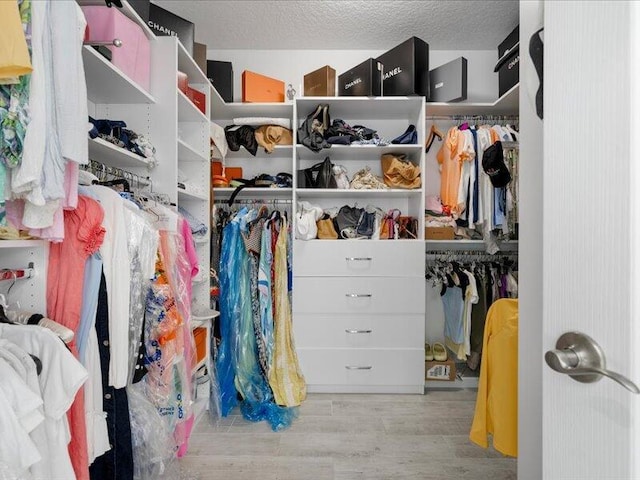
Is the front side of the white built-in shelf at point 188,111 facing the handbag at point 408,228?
yes

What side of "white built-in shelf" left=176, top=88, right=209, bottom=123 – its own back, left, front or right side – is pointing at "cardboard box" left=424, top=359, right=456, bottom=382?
front

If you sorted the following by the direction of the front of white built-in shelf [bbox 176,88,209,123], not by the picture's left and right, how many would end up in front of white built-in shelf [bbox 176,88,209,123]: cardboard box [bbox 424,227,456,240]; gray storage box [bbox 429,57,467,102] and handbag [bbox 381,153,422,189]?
3

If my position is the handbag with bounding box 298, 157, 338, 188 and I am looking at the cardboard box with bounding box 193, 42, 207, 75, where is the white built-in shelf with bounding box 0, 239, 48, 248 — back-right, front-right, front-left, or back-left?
front-left

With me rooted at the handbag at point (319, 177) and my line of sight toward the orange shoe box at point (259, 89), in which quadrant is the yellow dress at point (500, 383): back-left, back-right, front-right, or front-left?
back-left

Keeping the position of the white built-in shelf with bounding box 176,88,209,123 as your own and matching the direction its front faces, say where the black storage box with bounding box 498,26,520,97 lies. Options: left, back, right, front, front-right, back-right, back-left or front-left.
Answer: front

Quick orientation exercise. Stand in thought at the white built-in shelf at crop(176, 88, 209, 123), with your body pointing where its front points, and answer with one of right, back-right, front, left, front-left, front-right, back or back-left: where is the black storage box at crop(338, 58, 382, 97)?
front

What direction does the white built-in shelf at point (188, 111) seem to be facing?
to the viewer's right

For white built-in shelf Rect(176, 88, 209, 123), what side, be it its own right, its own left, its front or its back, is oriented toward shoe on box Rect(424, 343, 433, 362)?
front

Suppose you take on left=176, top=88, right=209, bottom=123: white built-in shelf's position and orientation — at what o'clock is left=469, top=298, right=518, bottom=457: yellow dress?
The yellow dress is roughly at 2 o'clock from the white built-in shelf.

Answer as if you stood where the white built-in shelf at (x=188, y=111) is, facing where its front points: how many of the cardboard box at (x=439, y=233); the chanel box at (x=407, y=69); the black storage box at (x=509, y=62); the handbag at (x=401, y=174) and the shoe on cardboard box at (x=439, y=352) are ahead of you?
5

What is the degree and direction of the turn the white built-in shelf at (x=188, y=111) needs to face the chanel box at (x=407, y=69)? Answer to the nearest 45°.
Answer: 0° — it already faces it

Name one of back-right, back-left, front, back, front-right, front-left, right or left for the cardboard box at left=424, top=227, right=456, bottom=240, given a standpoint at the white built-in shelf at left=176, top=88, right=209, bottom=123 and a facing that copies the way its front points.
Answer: front

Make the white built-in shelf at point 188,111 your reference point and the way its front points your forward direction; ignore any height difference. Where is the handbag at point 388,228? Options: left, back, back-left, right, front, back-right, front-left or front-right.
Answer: front

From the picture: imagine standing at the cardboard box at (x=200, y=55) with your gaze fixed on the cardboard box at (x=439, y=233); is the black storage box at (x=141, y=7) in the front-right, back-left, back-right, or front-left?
back-right

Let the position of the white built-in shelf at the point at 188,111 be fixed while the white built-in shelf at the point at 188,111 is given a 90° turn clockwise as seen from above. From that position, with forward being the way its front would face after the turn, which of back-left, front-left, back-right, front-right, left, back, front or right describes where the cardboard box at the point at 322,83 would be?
left

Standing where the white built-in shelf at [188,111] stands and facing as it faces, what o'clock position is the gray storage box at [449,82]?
The gray storage box is roughly at 12 o'clock from the white built-in shelf.

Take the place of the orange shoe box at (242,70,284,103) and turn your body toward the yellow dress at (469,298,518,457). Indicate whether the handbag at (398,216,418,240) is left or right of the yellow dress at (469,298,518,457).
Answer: left

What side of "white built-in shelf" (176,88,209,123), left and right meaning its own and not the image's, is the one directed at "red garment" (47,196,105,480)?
right
